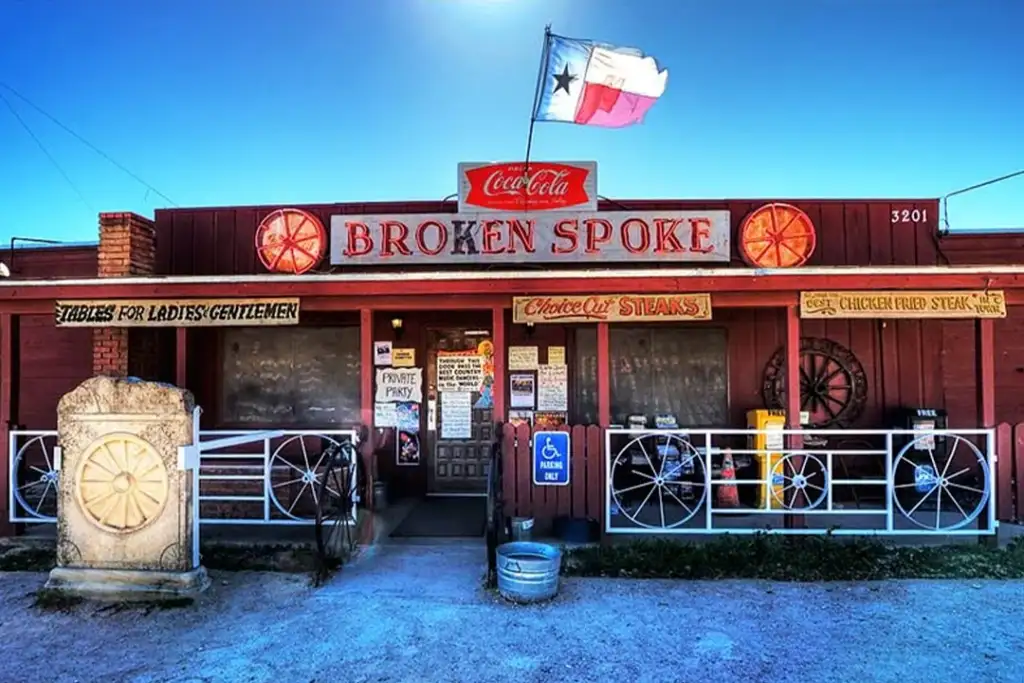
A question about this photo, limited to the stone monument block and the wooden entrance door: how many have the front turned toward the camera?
2

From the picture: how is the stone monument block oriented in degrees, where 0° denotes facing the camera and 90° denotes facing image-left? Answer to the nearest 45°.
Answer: approximately 0°

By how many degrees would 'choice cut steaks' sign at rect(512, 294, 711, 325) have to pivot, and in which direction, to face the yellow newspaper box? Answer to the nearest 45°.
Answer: approximately 135° to its left

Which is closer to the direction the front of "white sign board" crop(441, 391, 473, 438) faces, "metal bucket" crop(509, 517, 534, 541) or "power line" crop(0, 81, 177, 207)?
the metal bucket
